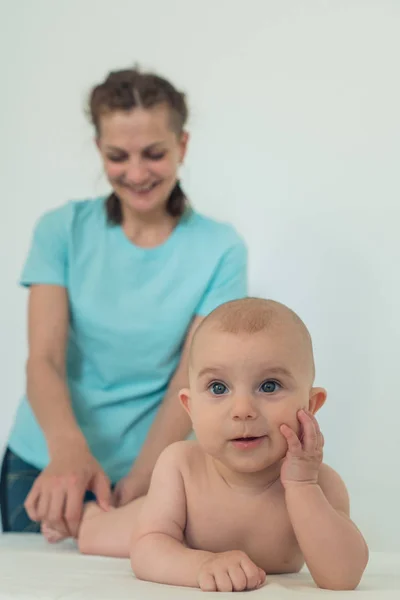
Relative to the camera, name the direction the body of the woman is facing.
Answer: toward the camera

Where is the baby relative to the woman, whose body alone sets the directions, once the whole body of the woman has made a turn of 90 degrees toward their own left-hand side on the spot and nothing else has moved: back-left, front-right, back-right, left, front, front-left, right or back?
right
